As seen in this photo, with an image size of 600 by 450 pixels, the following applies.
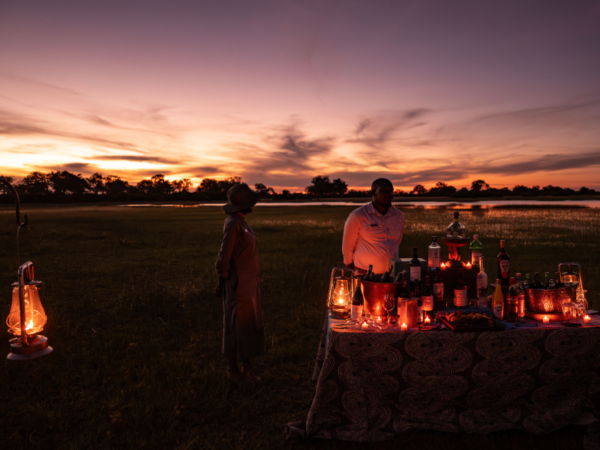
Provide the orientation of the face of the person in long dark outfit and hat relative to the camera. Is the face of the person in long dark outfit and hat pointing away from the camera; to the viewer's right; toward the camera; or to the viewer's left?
to the viewer's right

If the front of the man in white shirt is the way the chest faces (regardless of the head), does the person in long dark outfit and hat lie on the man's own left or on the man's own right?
on the man's own right

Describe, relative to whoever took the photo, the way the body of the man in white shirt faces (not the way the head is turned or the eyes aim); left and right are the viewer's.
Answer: facing the viewer and to the right of the viewer

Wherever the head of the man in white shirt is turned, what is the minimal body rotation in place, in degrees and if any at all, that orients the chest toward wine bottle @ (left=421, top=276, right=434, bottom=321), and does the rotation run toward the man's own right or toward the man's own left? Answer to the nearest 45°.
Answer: approximately 45° to the man's own right

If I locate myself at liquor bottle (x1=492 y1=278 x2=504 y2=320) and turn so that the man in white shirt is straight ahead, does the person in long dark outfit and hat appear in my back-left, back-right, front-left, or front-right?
front-left

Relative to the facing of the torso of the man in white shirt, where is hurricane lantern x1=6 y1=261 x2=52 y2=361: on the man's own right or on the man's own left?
on the man's own right

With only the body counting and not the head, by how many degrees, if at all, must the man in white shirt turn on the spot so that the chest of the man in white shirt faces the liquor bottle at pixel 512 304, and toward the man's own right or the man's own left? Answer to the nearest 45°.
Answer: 0° — they already face it

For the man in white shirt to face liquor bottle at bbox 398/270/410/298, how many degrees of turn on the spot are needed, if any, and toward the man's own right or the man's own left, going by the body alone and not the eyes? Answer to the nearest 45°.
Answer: approximately 45° to the man's own right

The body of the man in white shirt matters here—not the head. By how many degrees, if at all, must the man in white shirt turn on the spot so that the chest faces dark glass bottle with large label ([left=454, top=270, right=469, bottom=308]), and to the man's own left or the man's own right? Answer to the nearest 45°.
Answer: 0° — they already face it

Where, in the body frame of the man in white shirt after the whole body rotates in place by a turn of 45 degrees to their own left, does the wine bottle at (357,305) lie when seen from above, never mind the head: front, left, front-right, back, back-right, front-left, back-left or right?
right

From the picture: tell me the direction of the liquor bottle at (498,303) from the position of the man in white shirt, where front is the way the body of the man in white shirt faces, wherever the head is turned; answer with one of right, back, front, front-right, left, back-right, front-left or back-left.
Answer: front

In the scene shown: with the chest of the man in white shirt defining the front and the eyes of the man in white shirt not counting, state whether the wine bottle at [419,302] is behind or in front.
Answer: in front

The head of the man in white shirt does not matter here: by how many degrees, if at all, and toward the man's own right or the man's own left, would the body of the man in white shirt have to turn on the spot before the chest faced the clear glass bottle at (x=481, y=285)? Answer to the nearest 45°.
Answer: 0° — they already face it

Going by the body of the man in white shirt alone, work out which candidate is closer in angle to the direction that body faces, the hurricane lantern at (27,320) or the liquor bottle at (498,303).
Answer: the liquor bottle
